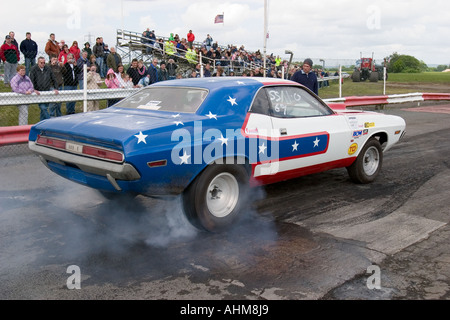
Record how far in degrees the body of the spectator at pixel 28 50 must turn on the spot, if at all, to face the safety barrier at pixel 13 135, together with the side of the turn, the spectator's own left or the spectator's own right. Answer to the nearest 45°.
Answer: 0° — they already face it

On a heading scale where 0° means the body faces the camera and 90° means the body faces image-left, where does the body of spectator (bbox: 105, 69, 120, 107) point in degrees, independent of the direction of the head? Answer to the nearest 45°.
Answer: approximately 0°

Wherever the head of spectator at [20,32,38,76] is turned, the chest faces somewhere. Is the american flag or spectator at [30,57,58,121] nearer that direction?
the spectator

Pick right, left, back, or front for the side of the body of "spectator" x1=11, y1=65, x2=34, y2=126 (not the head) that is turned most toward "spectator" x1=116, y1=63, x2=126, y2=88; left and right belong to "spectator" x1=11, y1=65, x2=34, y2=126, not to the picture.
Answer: left

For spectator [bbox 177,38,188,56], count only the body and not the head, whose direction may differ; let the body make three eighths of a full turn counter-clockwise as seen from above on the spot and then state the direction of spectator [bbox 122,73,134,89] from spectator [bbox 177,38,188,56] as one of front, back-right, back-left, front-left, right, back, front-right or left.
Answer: back

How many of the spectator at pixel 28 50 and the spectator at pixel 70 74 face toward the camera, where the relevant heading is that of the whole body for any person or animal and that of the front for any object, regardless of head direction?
2

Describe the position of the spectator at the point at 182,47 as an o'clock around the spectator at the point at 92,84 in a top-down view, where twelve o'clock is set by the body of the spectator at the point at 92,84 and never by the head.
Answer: the spectator at the point at 182,47 is roughly at 8 o'clock from the spectator at the point at 92,84.
